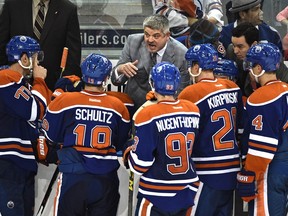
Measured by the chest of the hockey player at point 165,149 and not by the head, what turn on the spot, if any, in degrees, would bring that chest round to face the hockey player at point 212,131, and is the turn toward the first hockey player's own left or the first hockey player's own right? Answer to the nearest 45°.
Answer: approximately 90° to the first hockey player's own right

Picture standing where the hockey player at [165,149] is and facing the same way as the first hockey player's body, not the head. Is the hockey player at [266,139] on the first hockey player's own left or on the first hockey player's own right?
on the first hockey player's own right

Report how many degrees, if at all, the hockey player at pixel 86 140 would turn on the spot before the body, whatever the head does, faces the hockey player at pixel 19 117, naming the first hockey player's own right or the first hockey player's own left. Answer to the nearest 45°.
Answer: approximately 45° to the first hockey player's own left

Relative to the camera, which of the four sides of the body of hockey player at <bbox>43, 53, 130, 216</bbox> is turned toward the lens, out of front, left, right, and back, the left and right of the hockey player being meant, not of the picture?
back

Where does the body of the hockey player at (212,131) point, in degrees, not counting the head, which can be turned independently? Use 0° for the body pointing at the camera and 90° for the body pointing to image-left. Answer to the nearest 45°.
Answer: approximately 135°

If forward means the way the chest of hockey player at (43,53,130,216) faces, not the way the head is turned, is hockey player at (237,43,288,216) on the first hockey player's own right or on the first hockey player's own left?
on the first hockey player's own right

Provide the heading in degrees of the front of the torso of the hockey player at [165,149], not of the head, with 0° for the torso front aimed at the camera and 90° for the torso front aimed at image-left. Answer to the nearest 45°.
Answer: approximately 135°

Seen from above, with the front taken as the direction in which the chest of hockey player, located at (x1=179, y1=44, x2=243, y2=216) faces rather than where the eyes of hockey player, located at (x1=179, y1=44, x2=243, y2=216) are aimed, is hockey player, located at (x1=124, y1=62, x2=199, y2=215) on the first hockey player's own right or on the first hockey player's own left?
on the first hockey player's own left

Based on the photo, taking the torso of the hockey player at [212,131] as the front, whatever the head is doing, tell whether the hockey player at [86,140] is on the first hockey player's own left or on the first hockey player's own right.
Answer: on the first hockey player's own left

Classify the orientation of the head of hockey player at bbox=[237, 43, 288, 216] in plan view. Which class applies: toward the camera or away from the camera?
away from the camera

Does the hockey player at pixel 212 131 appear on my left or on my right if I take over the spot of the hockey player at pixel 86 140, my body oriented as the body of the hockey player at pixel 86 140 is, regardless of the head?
on my right

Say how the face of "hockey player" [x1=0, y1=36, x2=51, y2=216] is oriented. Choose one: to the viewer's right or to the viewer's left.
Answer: to the viewer's right
